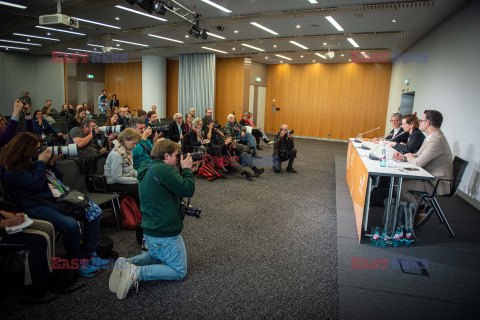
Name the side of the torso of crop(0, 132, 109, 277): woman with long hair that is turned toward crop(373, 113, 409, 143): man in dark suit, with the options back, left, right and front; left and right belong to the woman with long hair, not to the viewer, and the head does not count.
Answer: front

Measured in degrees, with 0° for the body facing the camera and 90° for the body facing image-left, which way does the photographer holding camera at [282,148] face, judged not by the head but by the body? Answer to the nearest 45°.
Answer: approximately 315°

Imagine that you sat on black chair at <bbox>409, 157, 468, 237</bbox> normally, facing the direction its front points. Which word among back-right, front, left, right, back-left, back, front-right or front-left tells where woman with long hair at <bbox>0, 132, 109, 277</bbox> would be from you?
front-left

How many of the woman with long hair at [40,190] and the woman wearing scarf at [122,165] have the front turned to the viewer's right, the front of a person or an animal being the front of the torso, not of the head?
2

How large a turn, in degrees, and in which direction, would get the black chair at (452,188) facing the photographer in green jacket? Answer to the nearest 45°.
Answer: approximately 45° to its left

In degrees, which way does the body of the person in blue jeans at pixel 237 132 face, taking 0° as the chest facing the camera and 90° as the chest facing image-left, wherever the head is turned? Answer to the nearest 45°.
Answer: approximately 315°

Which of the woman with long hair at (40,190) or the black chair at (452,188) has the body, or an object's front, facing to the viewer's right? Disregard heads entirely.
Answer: the woman with long hair

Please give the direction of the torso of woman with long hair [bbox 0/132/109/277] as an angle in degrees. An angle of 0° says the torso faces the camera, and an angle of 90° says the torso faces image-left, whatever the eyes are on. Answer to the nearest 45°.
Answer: approximately 270°

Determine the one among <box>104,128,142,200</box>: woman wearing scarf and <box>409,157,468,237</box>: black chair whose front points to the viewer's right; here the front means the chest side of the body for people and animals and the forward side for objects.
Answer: the woman wearing scarf

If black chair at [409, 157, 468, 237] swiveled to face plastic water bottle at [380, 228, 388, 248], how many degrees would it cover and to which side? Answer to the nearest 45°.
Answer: approximately 45° to its left

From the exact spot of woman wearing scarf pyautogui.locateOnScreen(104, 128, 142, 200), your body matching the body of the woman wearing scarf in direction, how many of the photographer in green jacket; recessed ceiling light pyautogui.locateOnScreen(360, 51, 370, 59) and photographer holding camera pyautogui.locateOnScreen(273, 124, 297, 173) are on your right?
1

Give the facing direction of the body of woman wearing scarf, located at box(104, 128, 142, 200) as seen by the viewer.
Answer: to the viewer's right

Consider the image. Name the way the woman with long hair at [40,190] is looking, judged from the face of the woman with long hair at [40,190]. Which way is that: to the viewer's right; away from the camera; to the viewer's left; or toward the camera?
to the viewer's right

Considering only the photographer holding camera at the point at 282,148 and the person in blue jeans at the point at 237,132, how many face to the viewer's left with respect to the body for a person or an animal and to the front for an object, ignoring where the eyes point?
0

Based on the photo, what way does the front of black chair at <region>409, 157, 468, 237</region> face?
to the viewer's left
